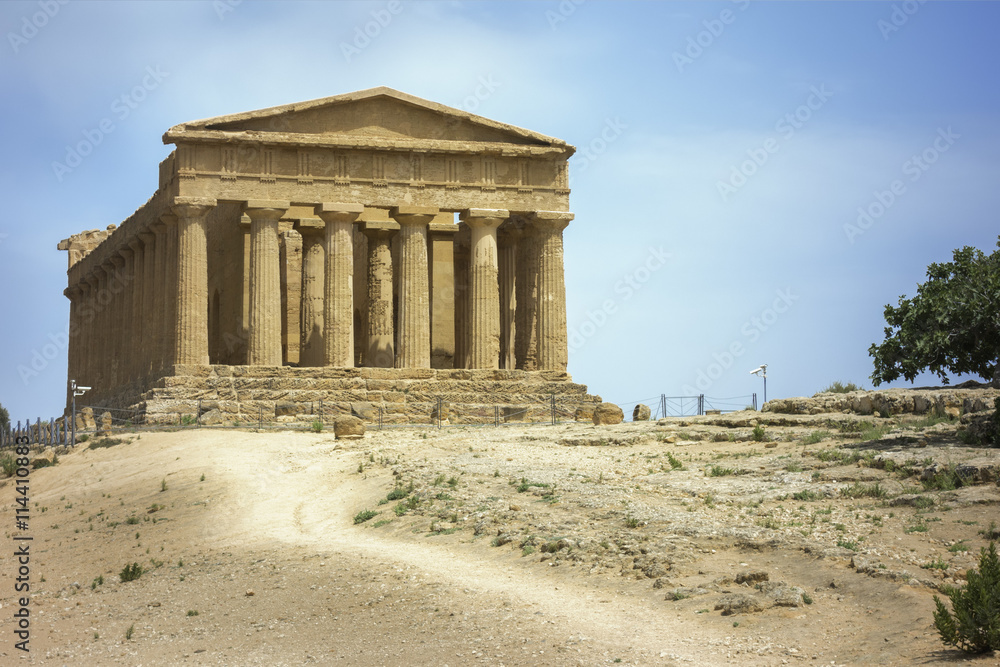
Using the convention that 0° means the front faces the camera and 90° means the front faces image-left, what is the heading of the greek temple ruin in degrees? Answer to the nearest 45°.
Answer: approximately 0°

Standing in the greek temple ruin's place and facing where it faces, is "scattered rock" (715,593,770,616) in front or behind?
in front

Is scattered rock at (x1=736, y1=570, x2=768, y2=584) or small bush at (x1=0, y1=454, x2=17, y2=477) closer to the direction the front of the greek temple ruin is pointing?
the scattered rock

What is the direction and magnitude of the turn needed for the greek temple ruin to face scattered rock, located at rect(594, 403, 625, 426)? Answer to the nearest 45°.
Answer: approximately 45° to its left

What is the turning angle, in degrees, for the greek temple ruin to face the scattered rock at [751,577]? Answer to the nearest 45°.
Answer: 0° — it already faces it

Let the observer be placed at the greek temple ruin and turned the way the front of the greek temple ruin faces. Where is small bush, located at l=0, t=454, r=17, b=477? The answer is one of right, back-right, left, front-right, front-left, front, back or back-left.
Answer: front-right

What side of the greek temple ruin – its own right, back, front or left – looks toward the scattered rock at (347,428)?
front

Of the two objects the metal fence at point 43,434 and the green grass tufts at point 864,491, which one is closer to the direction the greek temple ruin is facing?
the green grass tufts

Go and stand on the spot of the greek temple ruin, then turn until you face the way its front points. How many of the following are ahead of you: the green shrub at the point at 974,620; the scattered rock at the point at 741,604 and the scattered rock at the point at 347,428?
3

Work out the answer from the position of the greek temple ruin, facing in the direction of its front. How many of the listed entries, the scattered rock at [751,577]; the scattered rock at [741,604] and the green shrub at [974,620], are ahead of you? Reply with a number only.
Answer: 3

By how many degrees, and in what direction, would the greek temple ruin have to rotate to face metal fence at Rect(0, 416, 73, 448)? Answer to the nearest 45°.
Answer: approximately 90° to its right
